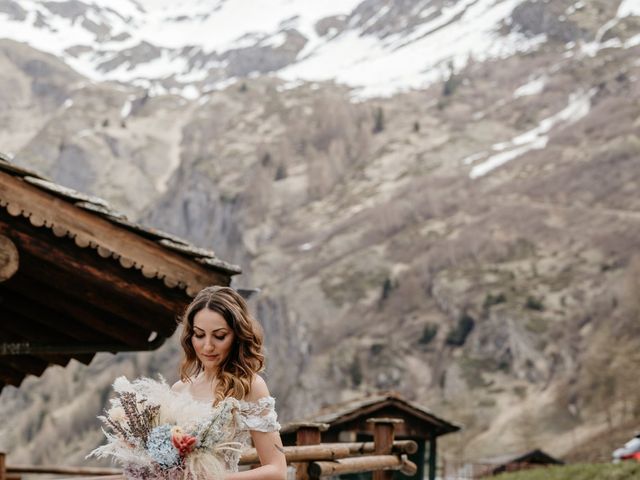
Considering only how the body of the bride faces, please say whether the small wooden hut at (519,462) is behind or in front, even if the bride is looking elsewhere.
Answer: behind

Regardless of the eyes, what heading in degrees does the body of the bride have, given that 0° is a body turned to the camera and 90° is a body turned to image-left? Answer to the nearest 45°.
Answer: approximately 45°
